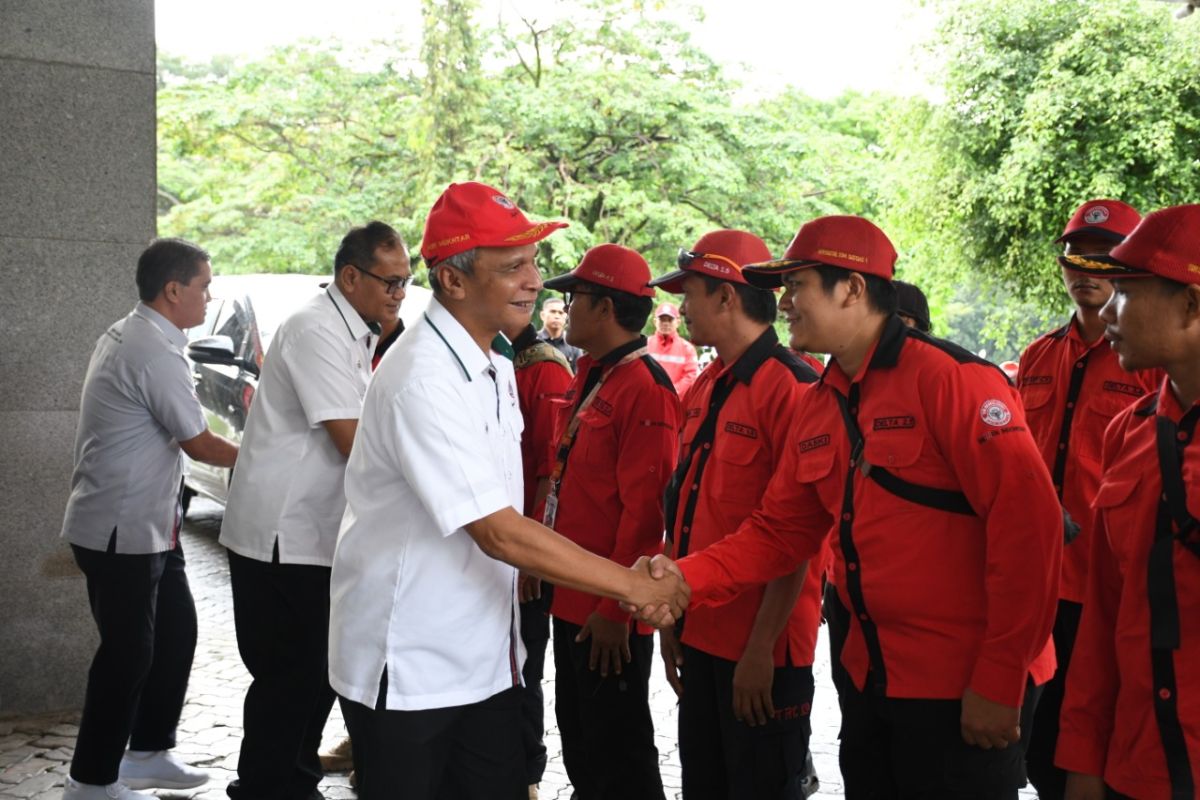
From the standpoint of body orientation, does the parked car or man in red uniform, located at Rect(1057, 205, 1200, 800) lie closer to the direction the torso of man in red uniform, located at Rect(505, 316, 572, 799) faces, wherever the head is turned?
the parked car

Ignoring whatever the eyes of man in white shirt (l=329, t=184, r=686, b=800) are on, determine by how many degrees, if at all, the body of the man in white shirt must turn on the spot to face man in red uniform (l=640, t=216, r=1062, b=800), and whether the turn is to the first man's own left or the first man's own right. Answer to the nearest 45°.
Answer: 0° — they already face them

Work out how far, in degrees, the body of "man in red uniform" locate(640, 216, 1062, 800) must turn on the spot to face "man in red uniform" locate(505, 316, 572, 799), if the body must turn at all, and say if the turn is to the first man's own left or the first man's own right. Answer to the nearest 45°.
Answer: approximately 90° to the first man's own right

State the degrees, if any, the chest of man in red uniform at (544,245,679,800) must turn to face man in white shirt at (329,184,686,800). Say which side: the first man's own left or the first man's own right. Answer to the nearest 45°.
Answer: approximately 45° to the first man's own left

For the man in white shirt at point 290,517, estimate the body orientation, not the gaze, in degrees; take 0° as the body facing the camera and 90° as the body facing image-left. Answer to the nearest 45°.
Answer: approximately 270°

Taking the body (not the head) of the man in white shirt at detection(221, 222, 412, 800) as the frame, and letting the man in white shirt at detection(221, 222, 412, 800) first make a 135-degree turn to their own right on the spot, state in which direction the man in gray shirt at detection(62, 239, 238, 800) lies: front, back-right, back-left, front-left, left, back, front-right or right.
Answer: right

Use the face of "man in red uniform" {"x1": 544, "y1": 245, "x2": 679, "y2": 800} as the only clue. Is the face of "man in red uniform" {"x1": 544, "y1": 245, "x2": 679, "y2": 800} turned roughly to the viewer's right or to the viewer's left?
to the viewer's left

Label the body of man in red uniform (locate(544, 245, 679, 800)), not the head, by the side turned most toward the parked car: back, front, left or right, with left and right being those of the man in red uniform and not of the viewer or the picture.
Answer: right

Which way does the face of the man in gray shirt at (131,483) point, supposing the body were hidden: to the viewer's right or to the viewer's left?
to the viewer's right

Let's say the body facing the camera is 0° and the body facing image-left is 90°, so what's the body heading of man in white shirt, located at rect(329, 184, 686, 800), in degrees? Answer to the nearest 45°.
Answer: approximately 270°

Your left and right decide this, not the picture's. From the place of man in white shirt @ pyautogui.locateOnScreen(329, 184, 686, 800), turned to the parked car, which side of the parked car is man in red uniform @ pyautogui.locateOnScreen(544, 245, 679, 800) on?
right

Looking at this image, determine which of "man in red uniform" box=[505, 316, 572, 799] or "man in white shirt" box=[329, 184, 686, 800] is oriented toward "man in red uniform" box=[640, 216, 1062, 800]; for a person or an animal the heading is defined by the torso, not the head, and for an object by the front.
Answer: the man in white shirt

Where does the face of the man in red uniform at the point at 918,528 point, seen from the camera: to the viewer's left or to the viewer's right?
to the viewer's left

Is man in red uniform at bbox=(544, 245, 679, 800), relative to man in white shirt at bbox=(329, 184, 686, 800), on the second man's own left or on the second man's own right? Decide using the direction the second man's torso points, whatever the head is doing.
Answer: on the second man's own left

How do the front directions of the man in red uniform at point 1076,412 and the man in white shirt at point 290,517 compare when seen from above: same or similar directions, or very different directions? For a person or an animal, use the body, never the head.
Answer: very different directions
